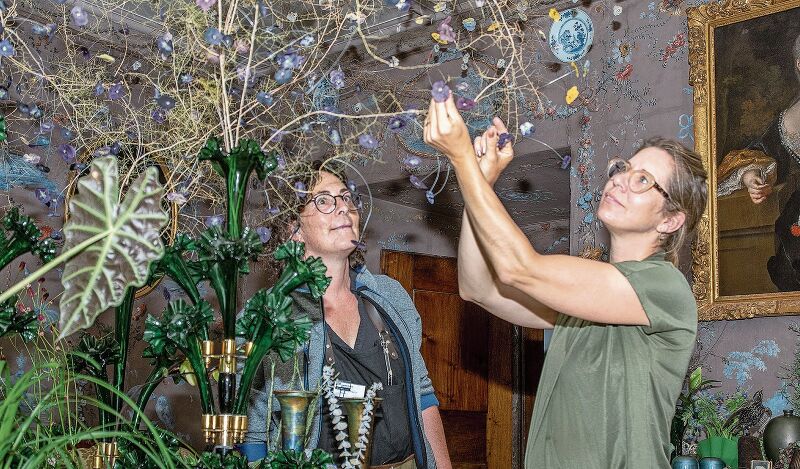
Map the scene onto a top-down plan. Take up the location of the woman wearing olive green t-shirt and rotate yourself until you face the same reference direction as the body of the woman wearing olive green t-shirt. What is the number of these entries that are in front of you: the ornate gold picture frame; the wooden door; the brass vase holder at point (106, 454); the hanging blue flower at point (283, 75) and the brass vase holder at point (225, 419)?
3

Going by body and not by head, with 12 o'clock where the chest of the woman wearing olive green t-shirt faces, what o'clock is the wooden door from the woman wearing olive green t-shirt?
The wooden door is roughly at 4 o'clock from the woman wearing olive green t-shirt.

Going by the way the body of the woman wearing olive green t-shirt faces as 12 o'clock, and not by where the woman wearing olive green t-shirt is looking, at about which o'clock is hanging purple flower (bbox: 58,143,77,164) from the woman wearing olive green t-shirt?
The hanging purple flower is roughly at 1 o'clock from the woman wearing olive green t-shirt.

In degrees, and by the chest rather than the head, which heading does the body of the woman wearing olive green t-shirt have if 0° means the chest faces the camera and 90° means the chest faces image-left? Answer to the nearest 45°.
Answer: approximately 45°

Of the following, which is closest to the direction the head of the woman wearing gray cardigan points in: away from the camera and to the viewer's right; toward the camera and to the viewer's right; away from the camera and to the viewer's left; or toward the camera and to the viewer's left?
toward the camera and to the viewer's right
